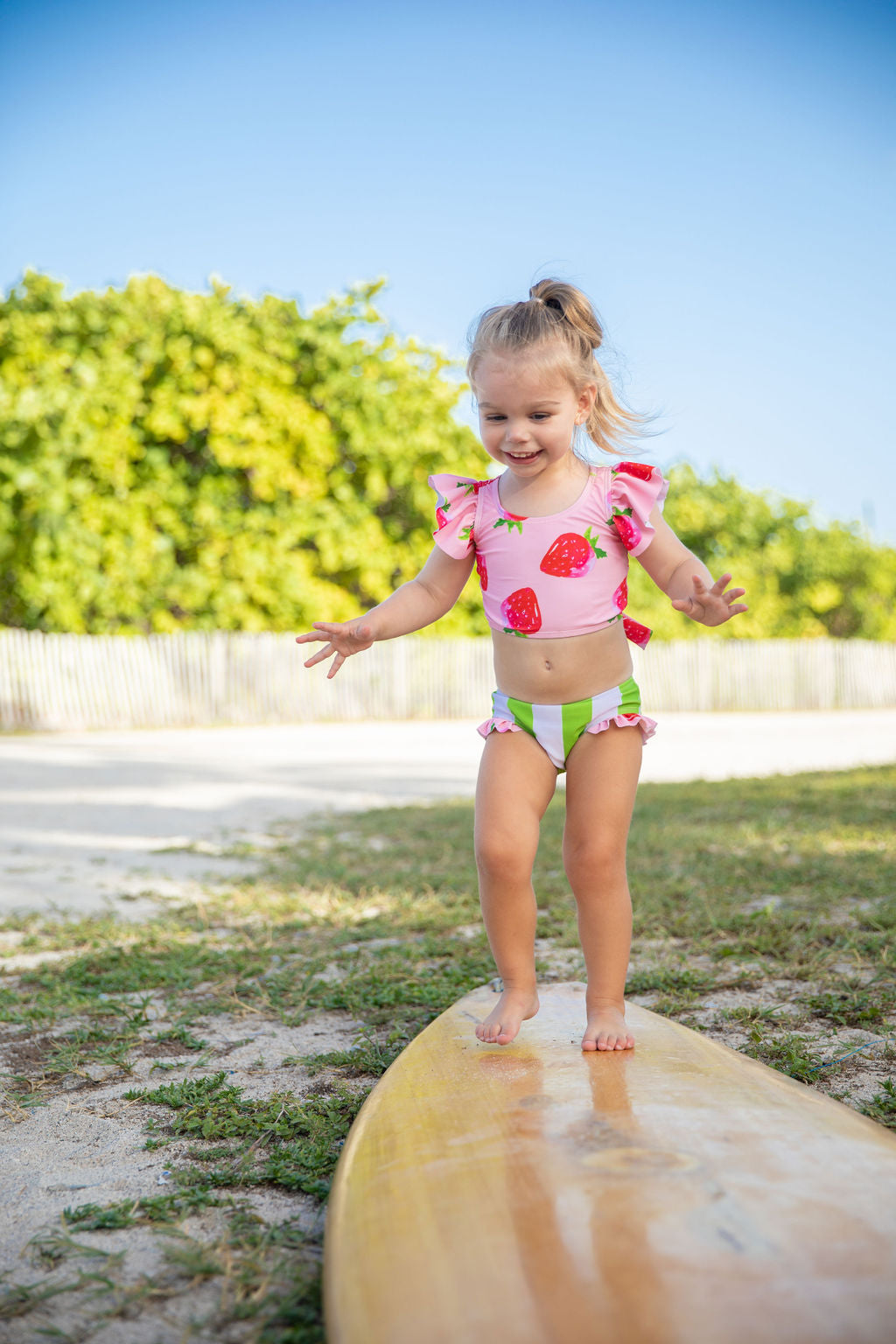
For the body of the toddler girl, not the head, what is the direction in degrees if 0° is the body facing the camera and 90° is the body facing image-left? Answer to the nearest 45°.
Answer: approximately 0°

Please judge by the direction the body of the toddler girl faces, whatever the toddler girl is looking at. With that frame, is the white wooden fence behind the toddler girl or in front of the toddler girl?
behind

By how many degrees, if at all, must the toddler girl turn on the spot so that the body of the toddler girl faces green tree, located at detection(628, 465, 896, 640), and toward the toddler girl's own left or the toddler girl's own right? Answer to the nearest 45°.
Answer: approximately 180°

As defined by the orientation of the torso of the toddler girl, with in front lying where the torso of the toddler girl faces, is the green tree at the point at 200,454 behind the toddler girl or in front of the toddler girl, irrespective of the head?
behind
